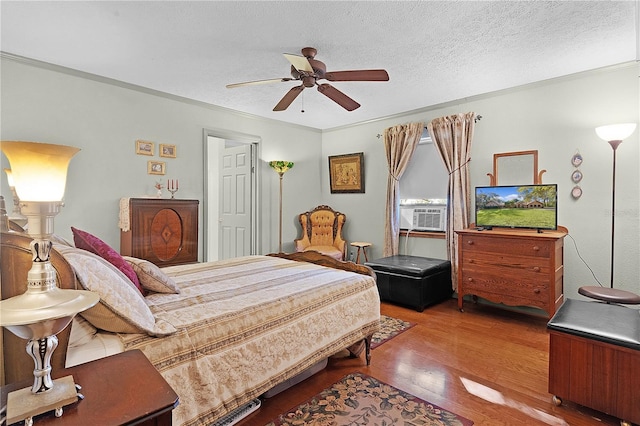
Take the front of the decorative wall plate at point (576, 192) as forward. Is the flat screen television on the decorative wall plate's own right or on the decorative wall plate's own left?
on the decorative wall plate's own right

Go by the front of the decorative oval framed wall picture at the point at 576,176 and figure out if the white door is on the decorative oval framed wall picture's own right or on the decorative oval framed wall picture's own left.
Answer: on the decorative oval framed wall picture's own right

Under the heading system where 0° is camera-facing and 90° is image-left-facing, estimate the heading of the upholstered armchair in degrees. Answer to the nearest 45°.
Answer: approximately 0°

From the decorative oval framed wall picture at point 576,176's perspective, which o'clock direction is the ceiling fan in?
The ceiling fan is roughly at 1 o'clock from the decorative oval framed wall picture.

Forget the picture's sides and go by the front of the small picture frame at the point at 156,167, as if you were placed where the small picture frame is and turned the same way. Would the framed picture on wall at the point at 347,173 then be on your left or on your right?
on your left

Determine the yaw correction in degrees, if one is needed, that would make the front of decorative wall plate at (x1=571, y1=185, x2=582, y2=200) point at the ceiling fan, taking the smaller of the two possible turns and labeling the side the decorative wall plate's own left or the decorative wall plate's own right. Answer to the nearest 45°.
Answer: approximately 45° to the decorative wall plate's own right

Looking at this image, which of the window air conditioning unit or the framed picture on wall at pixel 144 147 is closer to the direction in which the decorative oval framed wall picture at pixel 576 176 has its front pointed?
the framed picture on wall

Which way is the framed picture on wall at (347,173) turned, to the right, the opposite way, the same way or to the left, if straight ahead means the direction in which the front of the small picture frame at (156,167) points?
to the right

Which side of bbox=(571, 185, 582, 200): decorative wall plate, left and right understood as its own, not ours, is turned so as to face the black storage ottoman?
right

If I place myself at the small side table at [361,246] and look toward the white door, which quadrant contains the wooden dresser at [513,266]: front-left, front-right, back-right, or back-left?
back-left
